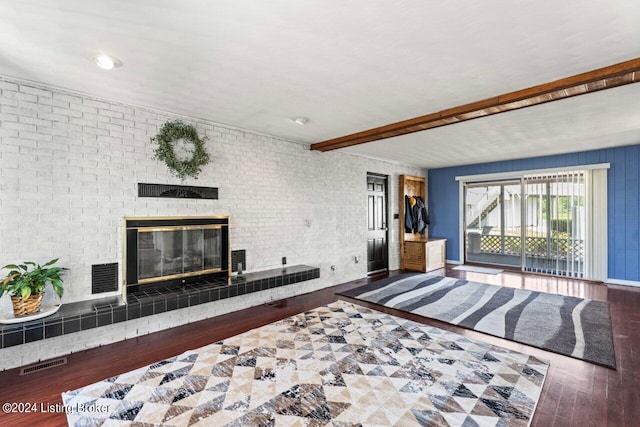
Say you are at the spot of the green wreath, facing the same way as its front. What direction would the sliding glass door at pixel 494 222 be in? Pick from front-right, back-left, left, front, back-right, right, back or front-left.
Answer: left

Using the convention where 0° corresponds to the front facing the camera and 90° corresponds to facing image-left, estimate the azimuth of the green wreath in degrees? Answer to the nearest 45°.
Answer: approximately 0°

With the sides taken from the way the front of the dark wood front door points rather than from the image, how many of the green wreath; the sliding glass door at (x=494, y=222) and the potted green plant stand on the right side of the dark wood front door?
2

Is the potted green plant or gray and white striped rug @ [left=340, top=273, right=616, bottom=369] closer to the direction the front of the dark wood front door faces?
the gray and white striped rug

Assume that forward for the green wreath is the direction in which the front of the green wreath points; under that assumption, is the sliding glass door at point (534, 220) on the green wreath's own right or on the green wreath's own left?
on the green wreath's own left

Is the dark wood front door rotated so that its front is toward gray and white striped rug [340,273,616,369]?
yes

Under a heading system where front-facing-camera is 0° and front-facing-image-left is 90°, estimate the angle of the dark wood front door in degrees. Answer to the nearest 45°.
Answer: approximately 315°

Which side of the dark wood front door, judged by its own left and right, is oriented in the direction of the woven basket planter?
right

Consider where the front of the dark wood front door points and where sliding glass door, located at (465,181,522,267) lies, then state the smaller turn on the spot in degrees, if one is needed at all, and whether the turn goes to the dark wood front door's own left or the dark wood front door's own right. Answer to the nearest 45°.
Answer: approximately 90° to the dark wood front door's own left

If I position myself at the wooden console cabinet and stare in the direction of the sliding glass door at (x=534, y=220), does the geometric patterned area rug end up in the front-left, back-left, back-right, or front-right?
back-right

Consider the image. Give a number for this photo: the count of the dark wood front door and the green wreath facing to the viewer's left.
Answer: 0
